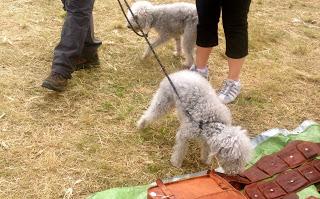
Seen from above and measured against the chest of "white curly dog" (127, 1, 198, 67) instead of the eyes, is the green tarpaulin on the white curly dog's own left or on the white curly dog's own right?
on the white curly dog's own left

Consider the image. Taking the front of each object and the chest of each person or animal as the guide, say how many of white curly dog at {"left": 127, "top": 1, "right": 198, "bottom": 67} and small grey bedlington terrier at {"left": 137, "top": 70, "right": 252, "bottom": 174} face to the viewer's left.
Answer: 1

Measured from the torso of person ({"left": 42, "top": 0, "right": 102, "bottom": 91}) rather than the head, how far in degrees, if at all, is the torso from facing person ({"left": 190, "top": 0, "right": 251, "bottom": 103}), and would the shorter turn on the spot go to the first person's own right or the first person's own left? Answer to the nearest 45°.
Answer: approximately 135° to the first person's own left

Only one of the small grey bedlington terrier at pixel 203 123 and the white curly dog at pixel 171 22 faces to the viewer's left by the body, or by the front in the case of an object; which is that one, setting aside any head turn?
the white curly dog

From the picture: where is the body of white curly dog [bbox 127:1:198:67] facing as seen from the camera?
to the viewer's left

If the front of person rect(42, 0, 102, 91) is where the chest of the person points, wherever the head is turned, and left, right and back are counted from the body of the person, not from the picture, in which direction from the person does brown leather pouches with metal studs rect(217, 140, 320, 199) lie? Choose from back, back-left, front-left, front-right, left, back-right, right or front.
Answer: left

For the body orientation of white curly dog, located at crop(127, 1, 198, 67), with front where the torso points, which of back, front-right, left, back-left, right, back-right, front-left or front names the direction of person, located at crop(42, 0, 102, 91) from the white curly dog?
front-left

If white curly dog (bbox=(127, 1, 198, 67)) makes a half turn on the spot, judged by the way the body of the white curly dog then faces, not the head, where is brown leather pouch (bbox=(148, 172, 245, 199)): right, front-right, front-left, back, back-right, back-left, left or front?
right

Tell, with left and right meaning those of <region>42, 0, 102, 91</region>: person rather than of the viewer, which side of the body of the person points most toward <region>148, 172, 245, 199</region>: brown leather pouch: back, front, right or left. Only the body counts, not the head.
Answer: left

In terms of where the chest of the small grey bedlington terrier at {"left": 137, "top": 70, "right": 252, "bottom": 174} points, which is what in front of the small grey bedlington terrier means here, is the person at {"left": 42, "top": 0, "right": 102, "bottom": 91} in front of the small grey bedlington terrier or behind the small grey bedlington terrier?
behind

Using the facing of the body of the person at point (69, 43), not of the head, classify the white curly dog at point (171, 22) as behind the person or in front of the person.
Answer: behind
